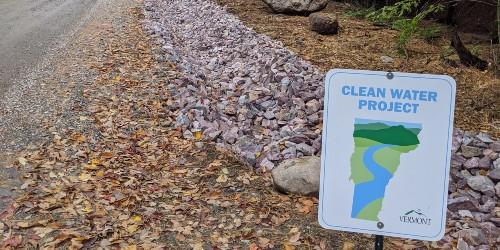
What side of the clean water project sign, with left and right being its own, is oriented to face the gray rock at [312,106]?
back

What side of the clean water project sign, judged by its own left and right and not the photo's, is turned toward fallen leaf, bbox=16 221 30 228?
right

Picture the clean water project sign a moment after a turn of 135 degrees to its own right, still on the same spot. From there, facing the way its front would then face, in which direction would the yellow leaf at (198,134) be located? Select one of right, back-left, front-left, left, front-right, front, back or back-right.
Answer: front

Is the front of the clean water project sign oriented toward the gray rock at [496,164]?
no

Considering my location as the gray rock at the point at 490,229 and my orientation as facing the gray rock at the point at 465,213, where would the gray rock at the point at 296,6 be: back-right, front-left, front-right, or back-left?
front-right

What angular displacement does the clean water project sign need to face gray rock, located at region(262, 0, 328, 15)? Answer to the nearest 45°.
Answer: approximately 180°

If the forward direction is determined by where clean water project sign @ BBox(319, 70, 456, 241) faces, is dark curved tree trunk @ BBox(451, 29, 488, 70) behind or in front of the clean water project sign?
behind

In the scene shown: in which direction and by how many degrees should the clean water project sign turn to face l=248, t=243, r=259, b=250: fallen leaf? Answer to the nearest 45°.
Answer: approximately 135° to its right

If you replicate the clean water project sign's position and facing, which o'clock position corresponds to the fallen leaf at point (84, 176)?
The fallen leaf is roughly at 4 o'clock from the clean water project sign.

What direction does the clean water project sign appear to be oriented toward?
toward the camera

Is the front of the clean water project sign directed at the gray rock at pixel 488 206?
no

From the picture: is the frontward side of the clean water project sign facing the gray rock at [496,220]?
no

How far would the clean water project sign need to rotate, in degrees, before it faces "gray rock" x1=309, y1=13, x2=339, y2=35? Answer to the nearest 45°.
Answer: approximately 180°

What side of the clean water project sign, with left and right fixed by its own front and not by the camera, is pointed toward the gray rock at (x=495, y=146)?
back

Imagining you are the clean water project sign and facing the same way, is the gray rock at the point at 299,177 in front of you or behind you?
behind

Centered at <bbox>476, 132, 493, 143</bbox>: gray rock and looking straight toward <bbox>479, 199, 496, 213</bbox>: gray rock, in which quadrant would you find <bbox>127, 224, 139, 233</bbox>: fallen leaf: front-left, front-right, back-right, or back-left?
front-right
